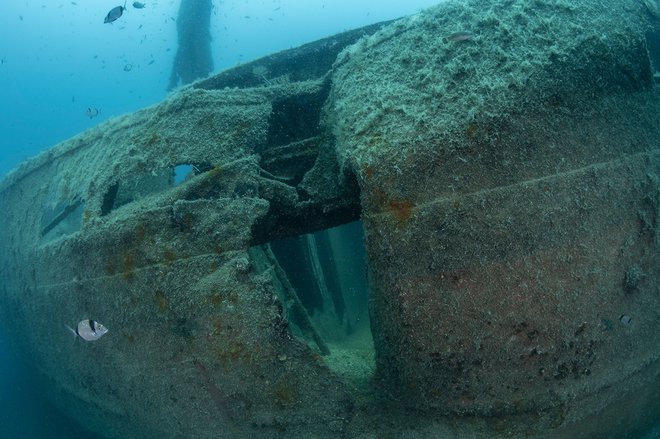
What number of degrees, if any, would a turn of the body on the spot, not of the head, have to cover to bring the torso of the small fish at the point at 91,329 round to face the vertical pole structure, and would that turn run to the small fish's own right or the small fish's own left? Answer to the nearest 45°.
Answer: approximately 45° to the small fish's own left

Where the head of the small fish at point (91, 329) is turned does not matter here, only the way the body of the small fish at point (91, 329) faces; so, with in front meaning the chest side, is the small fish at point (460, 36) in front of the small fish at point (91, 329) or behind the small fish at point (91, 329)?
in front

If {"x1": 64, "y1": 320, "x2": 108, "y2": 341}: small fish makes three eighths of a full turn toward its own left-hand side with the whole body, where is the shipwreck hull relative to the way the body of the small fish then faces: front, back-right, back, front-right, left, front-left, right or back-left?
back

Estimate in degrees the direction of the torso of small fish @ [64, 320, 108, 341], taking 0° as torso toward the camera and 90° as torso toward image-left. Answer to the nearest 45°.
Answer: approximately 270°
